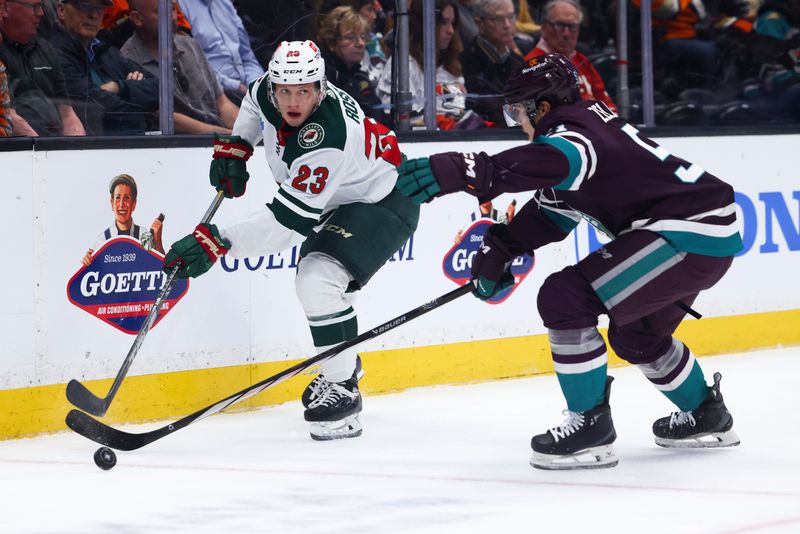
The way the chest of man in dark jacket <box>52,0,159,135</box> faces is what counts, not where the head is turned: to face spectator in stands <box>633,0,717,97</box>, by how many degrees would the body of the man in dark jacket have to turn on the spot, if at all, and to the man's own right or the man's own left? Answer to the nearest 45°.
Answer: approximately 90° to the man's own left

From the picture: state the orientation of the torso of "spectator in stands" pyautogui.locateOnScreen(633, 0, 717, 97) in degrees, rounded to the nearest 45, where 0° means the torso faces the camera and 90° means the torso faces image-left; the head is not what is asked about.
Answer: approximately 0°

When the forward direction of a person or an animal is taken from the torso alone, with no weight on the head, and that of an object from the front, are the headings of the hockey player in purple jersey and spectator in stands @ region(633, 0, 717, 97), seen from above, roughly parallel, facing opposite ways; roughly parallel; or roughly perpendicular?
roughly perpendicular

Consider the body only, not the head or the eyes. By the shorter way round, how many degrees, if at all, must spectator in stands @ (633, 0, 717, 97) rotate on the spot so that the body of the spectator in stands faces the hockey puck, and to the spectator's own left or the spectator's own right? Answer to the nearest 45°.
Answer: approximately 45° to the spectator's own right

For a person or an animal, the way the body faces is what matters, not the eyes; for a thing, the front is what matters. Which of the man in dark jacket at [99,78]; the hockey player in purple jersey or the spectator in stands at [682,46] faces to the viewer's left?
the hockey player in purple jersey

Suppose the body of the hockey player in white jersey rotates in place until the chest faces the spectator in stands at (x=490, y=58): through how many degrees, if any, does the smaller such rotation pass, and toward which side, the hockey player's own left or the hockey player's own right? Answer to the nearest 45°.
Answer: approximately 180°

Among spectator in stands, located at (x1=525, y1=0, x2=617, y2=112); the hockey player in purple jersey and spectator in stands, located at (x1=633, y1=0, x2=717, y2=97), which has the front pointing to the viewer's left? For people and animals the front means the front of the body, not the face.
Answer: the hockey player in purple jersey

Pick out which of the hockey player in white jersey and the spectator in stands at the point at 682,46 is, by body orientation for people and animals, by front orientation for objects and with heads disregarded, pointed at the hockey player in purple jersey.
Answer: the spectator in stands

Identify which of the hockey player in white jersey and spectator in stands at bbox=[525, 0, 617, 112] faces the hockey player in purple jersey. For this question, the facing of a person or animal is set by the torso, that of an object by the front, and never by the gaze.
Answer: the spectator in stands

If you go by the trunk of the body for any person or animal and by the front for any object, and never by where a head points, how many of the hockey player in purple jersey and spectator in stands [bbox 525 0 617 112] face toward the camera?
1

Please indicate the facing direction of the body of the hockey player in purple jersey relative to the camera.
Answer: to the viewer's left
